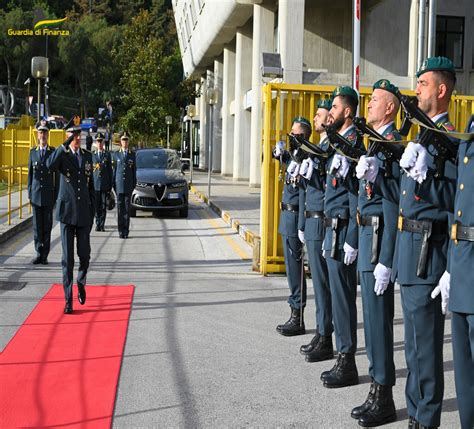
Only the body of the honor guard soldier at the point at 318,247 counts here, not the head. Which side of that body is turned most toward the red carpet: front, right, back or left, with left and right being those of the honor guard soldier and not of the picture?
front

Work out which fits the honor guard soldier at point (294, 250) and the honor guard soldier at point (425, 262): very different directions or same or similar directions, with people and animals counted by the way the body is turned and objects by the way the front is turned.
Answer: same or similar directions

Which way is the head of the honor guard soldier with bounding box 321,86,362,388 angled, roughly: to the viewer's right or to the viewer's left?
to the viewer's left

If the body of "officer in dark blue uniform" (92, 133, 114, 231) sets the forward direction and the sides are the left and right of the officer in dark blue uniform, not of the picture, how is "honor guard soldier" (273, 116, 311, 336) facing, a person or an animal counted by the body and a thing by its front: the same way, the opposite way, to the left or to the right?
to the right

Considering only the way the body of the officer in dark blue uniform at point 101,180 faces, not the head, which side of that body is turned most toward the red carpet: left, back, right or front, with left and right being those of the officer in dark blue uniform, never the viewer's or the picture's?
front

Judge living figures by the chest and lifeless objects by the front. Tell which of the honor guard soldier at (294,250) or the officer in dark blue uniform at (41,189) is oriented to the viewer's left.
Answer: the honor guard soldier

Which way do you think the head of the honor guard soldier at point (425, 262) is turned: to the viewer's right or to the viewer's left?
to the viewer's left

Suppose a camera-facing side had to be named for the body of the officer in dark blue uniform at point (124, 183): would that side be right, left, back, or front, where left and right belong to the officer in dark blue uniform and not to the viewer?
front

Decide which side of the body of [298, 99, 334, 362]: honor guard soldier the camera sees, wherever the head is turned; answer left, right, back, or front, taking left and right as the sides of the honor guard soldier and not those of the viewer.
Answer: left

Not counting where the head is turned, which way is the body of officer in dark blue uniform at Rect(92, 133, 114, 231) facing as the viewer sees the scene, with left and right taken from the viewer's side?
facing the viewer

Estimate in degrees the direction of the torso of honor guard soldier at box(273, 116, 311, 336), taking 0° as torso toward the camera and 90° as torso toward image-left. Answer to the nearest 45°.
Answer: approximately 90°

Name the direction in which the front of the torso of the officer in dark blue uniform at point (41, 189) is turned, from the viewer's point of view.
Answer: toward the camera

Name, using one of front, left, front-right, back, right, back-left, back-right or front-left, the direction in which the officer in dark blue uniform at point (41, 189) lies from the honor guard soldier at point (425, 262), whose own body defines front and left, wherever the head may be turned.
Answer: front-right

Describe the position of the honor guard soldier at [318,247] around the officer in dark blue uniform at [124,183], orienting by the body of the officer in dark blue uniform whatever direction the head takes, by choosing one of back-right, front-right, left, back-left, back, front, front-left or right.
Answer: front
